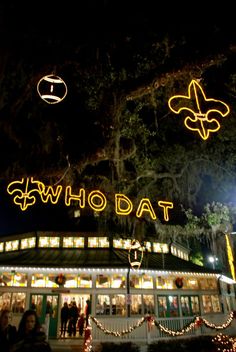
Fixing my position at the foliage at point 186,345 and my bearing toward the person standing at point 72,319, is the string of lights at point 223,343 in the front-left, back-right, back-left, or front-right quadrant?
back-right

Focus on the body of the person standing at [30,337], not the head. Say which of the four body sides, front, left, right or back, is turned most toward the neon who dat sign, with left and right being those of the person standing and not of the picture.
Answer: back

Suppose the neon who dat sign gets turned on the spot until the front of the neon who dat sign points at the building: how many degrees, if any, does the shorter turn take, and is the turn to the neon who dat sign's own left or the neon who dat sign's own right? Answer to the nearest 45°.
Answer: approximately 180°

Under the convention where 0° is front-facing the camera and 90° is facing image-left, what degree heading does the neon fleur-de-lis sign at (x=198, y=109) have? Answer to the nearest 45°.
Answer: approximately 0°
